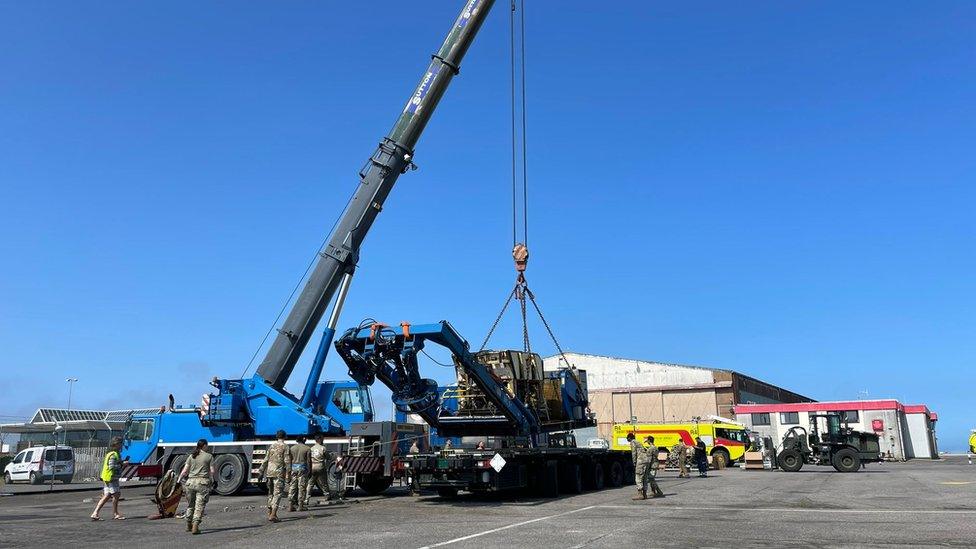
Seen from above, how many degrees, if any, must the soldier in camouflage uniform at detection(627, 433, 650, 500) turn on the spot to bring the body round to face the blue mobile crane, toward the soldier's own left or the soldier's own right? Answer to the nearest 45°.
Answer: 0° — they already face it

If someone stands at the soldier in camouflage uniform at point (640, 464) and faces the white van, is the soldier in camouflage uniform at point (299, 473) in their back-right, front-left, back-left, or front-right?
front-left

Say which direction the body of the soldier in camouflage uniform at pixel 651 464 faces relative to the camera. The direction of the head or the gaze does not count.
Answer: to the viewer's left

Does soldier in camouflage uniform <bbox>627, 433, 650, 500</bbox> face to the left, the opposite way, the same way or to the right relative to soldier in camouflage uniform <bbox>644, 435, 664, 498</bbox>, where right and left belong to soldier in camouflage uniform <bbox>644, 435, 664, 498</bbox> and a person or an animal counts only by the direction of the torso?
the same way

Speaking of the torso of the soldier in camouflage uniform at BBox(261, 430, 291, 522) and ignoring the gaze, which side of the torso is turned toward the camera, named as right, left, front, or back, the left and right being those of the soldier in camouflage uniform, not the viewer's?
back

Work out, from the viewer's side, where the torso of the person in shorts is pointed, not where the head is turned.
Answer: to the viewer's right

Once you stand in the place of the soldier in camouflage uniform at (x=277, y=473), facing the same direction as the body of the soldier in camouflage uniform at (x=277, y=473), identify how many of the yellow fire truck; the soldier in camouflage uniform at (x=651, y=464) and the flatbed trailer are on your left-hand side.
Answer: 0

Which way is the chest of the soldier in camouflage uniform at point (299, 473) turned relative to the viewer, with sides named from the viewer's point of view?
facing away from the viewer

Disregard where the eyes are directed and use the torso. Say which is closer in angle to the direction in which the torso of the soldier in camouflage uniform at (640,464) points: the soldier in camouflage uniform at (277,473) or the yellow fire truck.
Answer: the soldier in camouflage uniform

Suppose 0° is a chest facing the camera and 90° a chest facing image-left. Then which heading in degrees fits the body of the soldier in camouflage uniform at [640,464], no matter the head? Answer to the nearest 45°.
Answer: approximately 90°

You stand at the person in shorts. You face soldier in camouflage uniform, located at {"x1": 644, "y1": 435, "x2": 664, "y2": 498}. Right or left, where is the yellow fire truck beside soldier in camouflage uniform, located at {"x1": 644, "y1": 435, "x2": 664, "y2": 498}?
left

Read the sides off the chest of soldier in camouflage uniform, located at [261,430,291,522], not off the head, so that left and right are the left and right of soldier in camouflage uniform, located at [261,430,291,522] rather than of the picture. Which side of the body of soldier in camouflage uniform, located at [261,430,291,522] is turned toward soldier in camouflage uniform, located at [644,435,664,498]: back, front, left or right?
right
